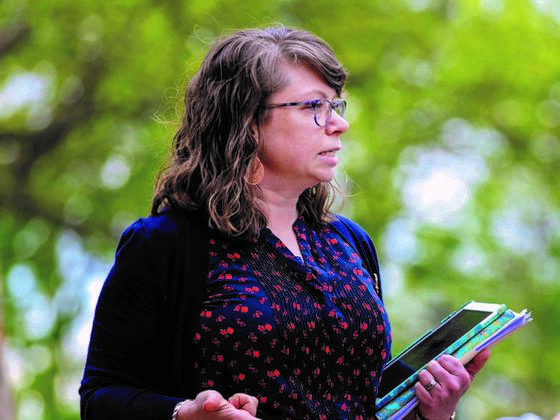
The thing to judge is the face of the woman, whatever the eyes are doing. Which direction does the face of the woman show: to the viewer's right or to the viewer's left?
to the viewer's right

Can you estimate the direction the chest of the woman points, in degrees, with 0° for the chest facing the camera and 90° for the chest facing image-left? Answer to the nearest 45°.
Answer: approximately 315°
